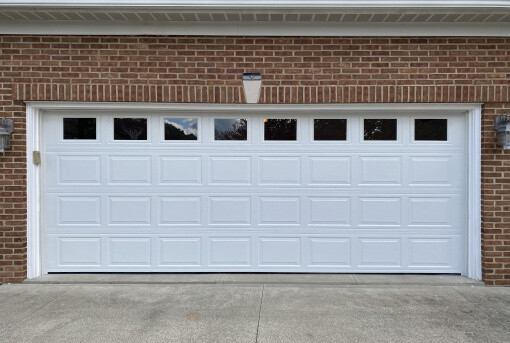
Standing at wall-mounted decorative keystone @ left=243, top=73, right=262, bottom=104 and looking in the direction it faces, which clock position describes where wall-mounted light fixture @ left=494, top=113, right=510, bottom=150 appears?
wall-mounted light fixture @ left=494, top=113, right=510, bottom=150 is roughly at 9 o'clock from wall-mounted decorative keystone @ left=243, top=73, right=262, bottom=104.

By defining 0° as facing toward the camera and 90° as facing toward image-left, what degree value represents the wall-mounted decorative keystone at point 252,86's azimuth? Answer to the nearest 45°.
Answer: approximately 0°

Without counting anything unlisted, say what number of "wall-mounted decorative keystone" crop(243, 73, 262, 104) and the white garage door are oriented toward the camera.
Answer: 2

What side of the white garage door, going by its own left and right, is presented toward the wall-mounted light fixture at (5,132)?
right

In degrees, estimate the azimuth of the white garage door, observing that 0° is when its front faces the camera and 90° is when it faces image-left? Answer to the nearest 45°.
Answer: approximately 0°

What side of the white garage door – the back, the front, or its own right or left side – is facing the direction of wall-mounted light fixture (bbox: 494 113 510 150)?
left
